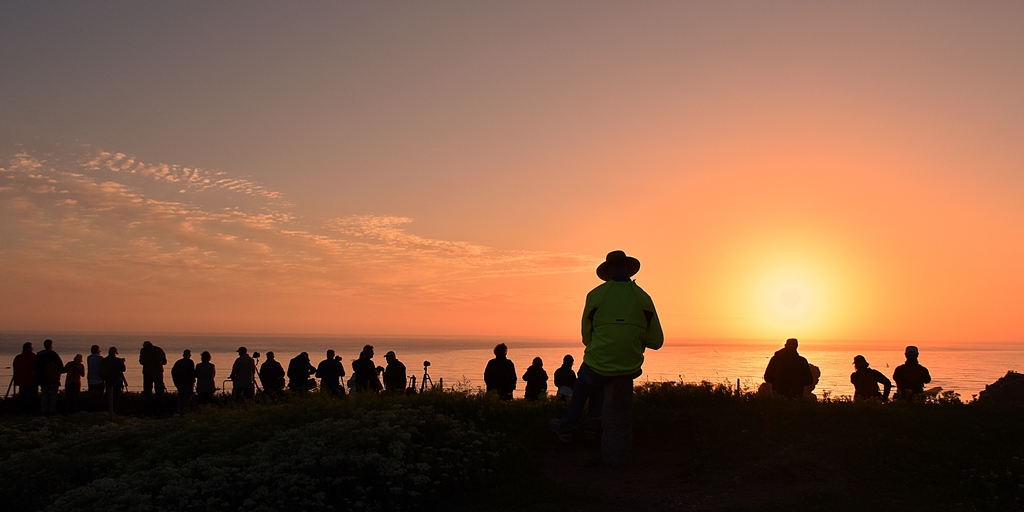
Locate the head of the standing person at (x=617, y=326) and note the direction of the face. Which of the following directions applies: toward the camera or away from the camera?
away from the camera

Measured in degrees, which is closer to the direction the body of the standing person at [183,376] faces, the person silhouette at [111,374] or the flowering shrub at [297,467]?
the person silhouette

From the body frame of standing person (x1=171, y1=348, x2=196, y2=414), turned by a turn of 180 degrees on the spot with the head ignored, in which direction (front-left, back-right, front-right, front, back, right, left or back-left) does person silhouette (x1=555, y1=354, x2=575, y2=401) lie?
front-left

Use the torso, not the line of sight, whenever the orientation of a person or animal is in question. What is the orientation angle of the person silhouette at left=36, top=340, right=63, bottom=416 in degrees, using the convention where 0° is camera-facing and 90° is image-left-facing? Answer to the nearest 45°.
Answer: approximately 180°

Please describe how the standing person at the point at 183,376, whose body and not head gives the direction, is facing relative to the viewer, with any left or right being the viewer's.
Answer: facing away from the viewer

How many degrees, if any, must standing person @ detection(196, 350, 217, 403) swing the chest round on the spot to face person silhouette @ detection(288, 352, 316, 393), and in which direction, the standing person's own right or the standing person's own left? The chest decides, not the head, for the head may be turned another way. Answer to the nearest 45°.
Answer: approximately 135° to the standing person's own right

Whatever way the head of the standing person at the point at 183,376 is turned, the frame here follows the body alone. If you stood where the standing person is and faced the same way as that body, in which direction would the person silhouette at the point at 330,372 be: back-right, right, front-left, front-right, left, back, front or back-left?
back-right

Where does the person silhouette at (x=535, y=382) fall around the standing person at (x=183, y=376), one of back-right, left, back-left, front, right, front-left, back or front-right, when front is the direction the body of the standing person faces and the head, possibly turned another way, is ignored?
back-right

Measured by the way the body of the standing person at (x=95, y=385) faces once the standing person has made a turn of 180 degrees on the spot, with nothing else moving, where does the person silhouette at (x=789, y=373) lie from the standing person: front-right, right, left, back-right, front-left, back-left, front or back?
front-left

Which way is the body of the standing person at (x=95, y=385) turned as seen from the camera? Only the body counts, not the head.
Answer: away from the camera

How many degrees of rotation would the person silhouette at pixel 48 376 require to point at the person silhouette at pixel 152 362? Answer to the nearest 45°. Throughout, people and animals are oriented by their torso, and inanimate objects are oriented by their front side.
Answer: approximately 90° to its right

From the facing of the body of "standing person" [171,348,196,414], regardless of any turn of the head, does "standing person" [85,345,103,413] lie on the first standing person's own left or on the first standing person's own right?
on the first standing person's own left

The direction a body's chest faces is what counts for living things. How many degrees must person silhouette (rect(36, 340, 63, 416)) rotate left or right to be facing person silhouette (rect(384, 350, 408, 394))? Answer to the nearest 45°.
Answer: approximately 135° to its right

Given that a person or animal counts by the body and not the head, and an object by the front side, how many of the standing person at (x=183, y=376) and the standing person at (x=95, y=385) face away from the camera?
2

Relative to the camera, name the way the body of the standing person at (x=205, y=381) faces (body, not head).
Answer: away from the camera
